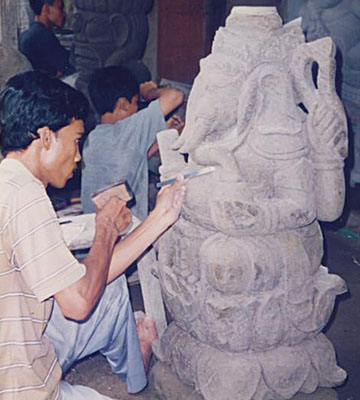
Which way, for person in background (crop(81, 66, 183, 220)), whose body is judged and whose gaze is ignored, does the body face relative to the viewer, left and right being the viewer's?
facing away from the viewer and to the right of the viewer

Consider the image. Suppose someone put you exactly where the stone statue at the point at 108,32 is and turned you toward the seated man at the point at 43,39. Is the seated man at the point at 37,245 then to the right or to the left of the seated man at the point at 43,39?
left

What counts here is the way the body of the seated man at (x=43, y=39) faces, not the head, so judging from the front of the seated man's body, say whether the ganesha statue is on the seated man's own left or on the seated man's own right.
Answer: on the seated man's own right

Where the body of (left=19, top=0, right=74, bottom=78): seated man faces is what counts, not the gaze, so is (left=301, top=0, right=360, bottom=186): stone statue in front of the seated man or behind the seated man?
in front

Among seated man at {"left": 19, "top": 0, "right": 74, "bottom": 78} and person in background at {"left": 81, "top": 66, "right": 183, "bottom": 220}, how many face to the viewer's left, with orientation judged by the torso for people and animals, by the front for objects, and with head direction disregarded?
0

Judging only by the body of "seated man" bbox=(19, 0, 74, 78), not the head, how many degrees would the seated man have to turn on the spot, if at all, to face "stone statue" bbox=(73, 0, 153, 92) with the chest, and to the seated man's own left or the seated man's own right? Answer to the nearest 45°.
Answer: approximately 45° to the seated man's own left

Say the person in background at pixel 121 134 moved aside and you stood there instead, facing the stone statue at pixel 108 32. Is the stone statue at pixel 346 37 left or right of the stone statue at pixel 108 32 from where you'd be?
right

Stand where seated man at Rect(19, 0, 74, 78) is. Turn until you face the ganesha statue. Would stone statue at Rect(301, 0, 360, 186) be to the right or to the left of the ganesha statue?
left

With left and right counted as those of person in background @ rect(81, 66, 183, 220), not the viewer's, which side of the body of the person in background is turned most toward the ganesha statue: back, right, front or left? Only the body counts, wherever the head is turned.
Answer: right

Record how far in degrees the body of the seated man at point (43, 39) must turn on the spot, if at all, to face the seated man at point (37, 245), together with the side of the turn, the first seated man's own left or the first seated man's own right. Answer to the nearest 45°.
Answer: approximately 90° to the first seated man's own right

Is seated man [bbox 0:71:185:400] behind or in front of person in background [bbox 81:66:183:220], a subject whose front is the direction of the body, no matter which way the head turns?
behind

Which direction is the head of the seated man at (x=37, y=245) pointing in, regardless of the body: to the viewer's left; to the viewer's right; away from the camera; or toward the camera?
to the viewer's right

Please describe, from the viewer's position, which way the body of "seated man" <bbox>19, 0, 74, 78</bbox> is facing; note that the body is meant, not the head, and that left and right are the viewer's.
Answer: facing to the right of the viewer
